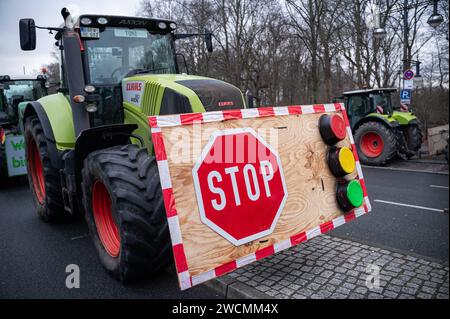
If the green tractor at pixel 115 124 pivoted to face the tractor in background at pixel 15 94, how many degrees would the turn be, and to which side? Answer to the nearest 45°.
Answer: approximately 135° to its left

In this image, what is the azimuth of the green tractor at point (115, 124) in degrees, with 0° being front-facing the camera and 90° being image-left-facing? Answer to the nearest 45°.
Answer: approximately 315°

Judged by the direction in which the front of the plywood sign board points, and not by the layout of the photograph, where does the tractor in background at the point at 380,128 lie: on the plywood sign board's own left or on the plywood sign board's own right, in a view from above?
on the plywood sign board's own left

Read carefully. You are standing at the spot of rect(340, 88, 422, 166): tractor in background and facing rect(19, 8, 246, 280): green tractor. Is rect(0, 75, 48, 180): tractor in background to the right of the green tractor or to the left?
right

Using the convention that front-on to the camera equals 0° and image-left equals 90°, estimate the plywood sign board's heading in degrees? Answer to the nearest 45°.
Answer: approximately 315°

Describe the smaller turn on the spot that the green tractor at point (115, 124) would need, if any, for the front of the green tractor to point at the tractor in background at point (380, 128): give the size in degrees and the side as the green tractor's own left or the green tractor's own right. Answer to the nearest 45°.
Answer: approximately 90° to the green tractor's own left

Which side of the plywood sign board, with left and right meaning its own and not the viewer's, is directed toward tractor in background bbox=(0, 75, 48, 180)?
back
